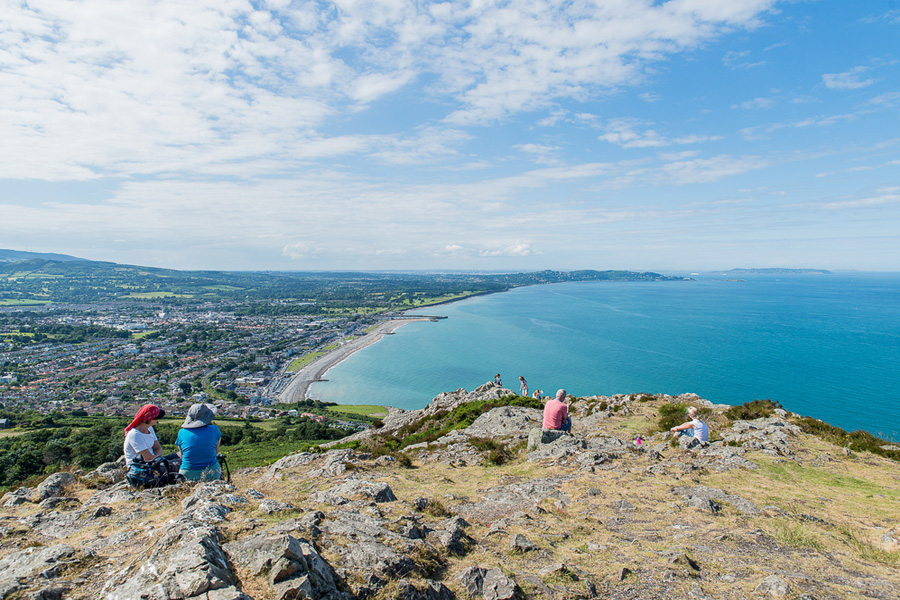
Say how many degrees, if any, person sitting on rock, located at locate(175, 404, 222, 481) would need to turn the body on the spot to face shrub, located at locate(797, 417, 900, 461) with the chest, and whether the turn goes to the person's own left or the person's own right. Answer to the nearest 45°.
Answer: approximately 90° to the person's own right

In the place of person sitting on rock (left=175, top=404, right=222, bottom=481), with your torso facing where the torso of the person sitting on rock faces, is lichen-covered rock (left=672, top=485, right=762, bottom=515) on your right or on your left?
on your right

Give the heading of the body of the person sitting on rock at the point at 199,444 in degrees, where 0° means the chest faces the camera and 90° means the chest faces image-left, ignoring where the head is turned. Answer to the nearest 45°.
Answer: approximately 180°

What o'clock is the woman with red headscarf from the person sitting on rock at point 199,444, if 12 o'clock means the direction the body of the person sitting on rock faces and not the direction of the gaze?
The woman with red headscarf is roughly at 10 o'clock from the person sitting on rock.

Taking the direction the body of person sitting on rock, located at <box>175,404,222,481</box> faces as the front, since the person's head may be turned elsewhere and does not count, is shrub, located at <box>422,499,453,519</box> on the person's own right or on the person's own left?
on the person's own right
